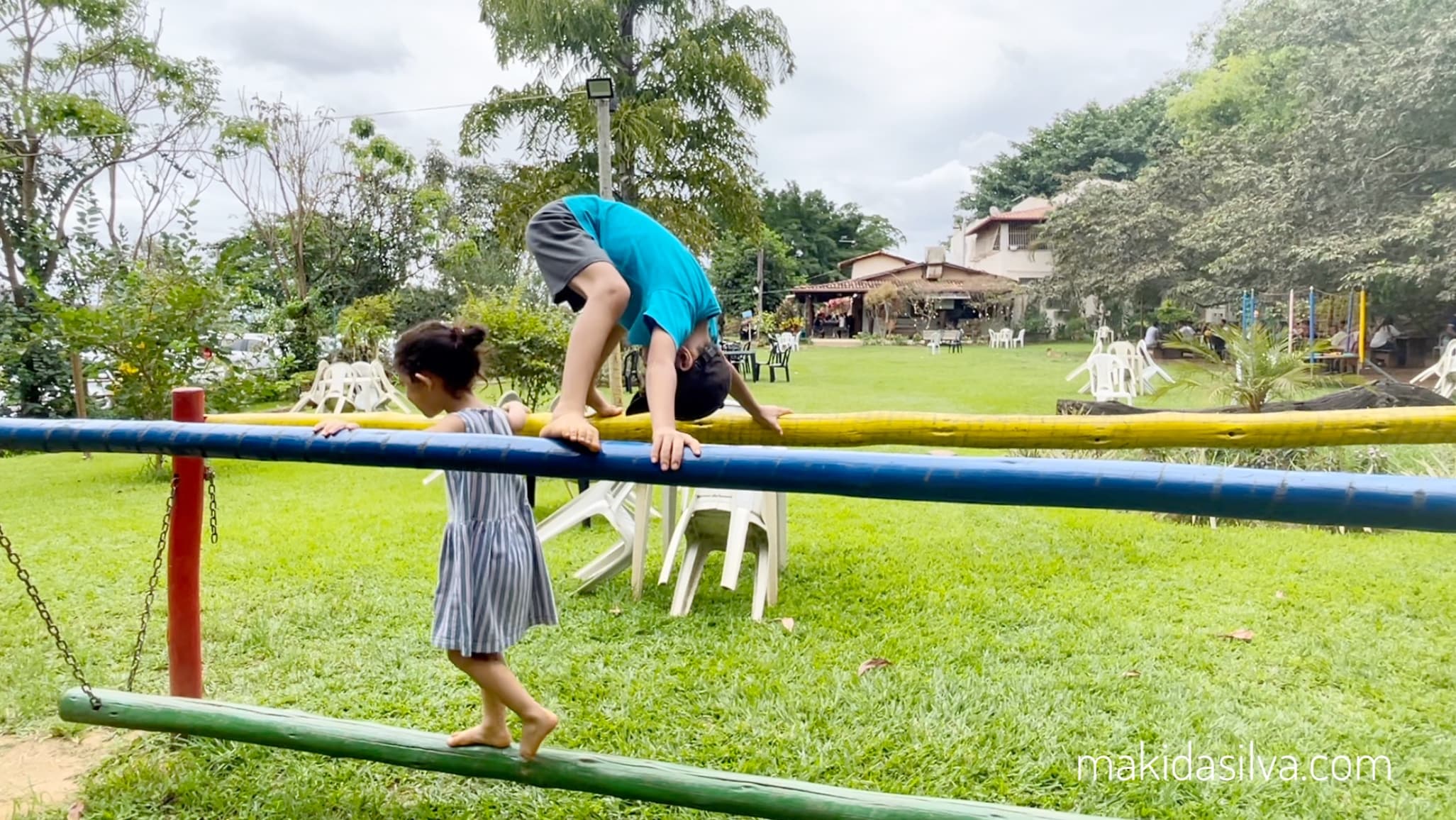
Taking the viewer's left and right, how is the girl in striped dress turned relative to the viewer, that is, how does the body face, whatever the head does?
facing away from the viewer and to the left of the viewer

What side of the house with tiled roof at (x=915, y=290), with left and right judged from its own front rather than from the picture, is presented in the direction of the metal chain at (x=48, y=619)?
front

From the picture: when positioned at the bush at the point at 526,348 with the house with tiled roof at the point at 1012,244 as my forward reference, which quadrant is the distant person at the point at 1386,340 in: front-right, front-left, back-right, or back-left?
front-right

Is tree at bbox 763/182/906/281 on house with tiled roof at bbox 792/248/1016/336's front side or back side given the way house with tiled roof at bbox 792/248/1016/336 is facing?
on the back side

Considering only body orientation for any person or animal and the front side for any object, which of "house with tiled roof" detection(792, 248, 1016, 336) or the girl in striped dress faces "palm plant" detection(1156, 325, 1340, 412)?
the house with tiled roof

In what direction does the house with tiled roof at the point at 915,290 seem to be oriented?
toward the camera

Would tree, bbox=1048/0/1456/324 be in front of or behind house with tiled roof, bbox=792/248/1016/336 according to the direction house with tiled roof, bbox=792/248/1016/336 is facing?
in front

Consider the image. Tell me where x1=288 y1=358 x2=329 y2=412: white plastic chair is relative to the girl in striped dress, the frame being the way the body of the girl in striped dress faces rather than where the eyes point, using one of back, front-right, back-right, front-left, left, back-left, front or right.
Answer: front-right

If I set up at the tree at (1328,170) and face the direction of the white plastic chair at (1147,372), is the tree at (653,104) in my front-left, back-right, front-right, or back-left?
front-right

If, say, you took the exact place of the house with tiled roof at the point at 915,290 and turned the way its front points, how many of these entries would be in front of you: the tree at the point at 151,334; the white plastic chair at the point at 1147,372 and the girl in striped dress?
3

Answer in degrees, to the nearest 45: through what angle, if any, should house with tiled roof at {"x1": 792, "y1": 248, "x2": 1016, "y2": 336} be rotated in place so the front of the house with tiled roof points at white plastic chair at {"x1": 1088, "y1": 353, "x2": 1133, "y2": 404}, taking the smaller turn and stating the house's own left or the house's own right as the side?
0° — it already faces it

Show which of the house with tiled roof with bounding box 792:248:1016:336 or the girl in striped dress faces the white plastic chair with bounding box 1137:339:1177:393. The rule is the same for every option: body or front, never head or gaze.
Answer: the house with tiled roof
